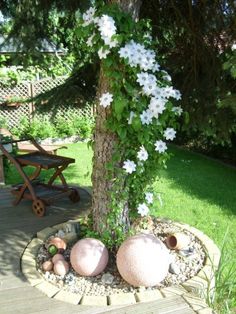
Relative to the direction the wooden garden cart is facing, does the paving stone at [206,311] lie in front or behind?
in front

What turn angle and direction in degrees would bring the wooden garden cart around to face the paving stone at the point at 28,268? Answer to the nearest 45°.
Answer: approximately 45° to its right

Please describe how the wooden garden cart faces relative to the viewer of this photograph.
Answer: facing the viewer and to the right of the viewer

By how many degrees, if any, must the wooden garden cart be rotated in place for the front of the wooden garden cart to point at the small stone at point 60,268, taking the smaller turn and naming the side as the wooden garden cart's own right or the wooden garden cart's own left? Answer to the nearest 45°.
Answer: approximately 45° to the wooden garden cart's own right

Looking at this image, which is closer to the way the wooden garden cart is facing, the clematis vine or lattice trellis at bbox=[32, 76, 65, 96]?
the clematis vine

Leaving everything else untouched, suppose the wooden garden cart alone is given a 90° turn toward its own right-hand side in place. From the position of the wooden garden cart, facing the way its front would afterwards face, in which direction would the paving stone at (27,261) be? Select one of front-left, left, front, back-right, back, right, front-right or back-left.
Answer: front-left

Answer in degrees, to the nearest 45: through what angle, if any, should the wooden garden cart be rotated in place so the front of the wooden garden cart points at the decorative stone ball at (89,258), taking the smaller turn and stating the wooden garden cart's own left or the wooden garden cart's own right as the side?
approximately 45° to the wooden garden cart's own right

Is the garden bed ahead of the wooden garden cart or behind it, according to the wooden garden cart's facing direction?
ahead

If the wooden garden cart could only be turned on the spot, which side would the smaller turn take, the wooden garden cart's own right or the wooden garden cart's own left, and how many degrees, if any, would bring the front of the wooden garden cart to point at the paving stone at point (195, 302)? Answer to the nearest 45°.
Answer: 0° — it already faces it

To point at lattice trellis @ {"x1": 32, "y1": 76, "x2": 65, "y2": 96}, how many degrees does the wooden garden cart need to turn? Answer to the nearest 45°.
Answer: approximately 135° to its left
